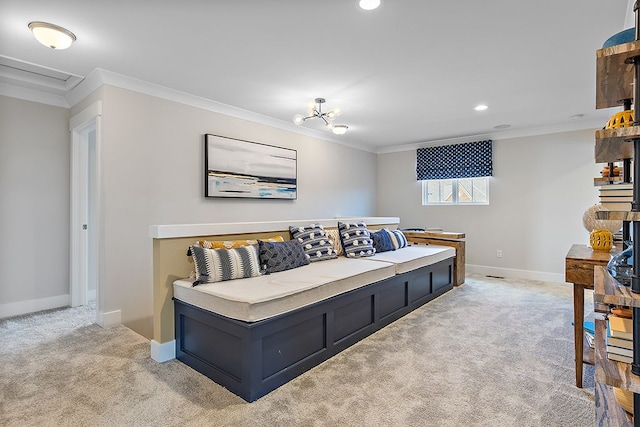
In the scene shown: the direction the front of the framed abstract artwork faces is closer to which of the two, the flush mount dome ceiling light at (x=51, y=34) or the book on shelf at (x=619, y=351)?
the book on shelf

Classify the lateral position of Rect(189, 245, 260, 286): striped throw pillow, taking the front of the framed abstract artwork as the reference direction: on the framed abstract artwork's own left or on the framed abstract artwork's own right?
on the framed abstract artwork's own right

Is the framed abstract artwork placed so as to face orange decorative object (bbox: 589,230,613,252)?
yes

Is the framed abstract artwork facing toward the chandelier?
yes

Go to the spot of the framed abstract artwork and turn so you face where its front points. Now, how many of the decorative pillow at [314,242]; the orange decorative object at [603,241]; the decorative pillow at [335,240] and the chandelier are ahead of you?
4

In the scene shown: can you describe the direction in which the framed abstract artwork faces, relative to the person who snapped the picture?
facing the viewer and to the right of the viewer

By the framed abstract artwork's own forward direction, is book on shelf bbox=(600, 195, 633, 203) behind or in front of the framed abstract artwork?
in front

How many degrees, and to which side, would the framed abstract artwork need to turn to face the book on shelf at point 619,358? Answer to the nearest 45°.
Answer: approximately 45° to its right

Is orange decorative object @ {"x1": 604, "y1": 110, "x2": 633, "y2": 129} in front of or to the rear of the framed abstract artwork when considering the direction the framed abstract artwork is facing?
in front

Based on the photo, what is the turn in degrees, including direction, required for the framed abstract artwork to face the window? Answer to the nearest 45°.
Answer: approximately 45° to its left

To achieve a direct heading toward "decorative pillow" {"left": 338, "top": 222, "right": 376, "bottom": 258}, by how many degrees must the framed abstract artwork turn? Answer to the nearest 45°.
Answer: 0° — it already faces it

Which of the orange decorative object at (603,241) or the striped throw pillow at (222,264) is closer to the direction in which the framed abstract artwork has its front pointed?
the orange decorative object

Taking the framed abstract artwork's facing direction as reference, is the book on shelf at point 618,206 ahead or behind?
ahead

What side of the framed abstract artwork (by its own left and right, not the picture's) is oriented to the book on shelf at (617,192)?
front

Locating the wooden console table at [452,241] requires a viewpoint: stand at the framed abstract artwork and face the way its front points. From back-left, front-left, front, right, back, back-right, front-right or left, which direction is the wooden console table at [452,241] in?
front-left

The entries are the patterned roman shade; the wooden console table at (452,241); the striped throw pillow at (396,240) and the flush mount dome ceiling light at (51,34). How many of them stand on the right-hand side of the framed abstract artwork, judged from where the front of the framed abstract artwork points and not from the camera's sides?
1

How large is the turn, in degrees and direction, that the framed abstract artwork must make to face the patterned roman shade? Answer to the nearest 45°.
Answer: approximately 45° to its left
